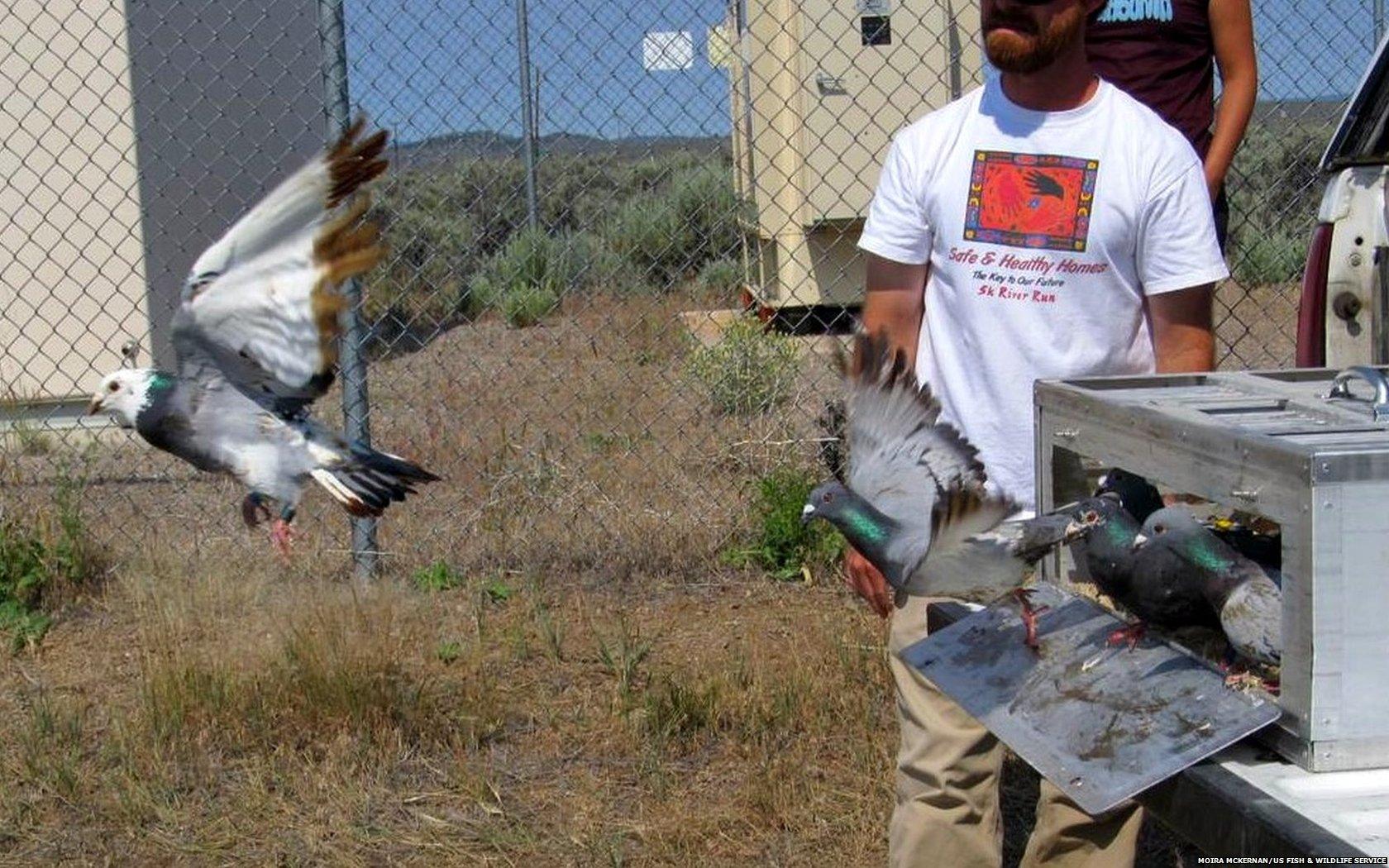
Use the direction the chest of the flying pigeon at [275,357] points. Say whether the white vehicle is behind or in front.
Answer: behind

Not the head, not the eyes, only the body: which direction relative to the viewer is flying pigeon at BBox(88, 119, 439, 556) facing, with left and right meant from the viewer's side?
facing to the left of the viewer

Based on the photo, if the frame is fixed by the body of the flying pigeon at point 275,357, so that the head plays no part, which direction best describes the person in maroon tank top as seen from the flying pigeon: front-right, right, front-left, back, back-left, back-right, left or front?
back

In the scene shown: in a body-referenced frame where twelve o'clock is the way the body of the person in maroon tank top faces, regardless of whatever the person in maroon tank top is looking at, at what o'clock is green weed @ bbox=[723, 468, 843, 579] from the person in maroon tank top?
The green weed is roughly at 3 o'clock from the person in maroon tank top.

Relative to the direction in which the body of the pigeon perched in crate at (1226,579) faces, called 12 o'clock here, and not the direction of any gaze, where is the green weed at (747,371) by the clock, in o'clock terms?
The green weed is roughly at 2 o'clock from the pigeon perched in crate.

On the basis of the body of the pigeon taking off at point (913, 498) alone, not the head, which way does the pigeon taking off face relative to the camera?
to the viewer's left

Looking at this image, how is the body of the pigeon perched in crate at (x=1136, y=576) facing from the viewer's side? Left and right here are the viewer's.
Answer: facing to the left of the viewer

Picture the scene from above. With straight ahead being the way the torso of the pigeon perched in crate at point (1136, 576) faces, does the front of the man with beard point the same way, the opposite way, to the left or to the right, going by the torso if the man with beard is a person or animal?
to the left

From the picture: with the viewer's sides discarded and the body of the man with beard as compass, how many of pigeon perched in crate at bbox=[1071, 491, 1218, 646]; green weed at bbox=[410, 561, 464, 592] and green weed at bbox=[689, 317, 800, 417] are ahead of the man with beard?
1

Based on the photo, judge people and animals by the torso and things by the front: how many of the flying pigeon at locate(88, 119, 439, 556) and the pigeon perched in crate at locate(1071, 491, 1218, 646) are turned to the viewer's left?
2
